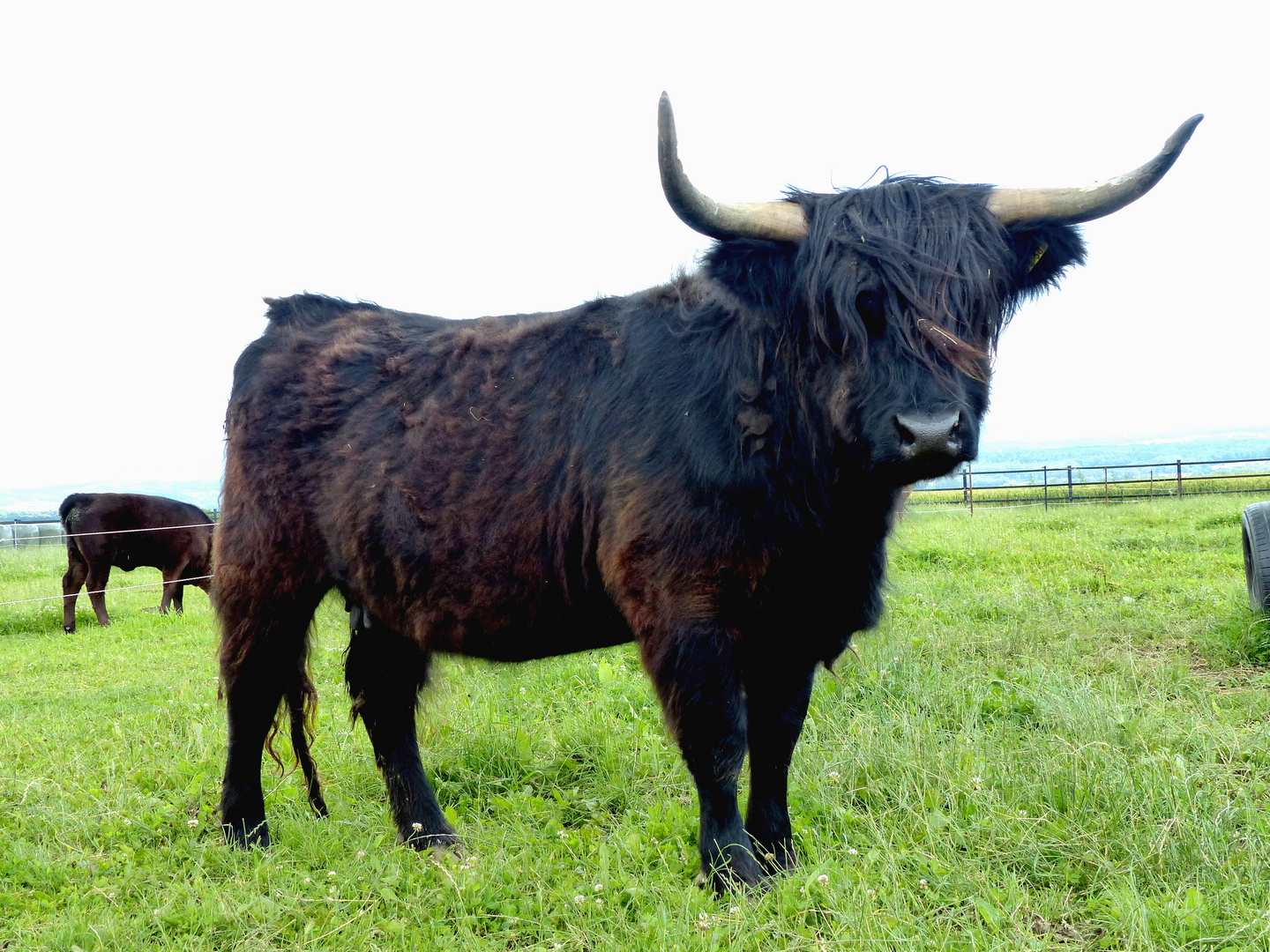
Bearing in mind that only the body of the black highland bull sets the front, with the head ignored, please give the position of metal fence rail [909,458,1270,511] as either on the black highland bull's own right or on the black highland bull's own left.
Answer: on the black highland bull's own left

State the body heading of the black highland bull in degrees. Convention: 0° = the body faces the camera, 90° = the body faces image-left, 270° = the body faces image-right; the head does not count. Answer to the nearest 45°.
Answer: approximately 315°

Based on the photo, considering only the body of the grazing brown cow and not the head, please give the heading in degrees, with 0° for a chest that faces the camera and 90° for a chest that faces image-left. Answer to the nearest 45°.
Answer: approximately 225°

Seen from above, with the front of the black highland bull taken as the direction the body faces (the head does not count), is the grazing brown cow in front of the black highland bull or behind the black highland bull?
behind

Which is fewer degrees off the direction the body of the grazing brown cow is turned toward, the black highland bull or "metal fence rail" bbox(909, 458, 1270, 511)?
the metal fence rail

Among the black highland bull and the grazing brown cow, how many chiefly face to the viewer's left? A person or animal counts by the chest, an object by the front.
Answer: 0

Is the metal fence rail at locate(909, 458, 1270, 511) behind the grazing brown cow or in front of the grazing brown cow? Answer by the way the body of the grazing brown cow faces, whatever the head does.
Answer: in front

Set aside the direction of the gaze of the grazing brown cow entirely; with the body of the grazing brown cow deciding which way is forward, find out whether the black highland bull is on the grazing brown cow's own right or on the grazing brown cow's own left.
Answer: on the grazing brown cow's own right
